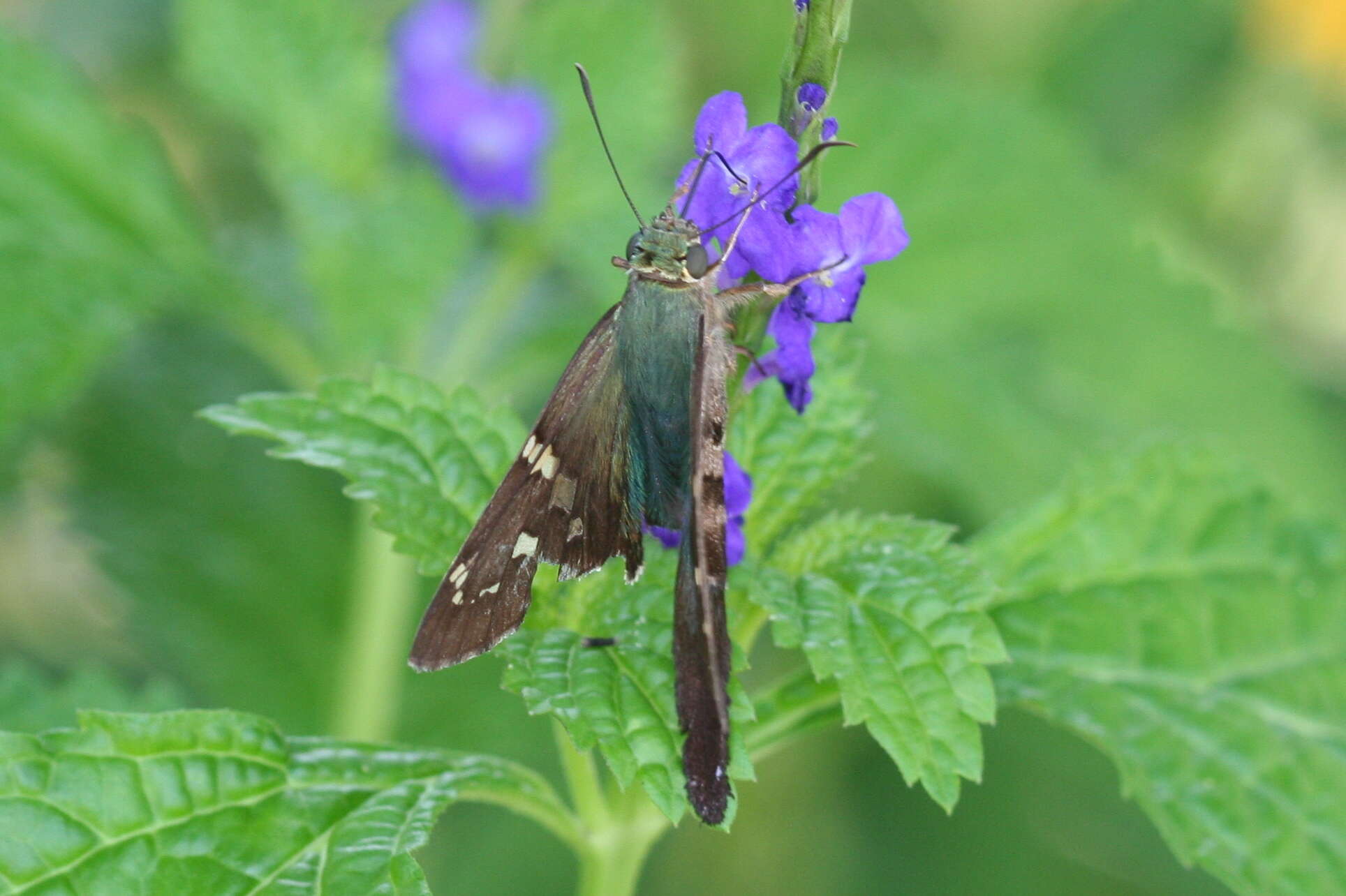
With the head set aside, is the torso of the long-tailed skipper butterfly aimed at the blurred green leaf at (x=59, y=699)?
no

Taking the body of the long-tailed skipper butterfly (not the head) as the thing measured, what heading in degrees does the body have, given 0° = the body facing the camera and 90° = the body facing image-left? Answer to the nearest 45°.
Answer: approximately 180°

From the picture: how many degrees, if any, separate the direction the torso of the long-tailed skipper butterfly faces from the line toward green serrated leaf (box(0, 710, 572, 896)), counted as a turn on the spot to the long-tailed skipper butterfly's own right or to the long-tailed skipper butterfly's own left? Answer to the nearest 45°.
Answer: approximately 90° to the long-tailed skipper butterfly's own left
